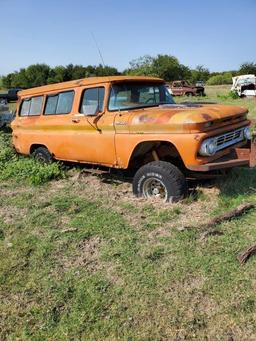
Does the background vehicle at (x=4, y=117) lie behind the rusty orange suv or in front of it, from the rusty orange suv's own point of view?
behind

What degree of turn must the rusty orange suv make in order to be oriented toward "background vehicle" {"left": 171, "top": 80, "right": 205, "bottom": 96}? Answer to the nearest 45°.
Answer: approximately 135° to its left

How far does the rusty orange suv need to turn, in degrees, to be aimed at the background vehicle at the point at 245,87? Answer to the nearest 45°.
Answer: approximately 135° to its left

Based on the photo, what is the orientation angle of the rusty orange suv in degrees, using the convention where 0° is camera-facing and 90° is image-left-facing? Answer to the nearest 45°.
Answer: approximately 315°
